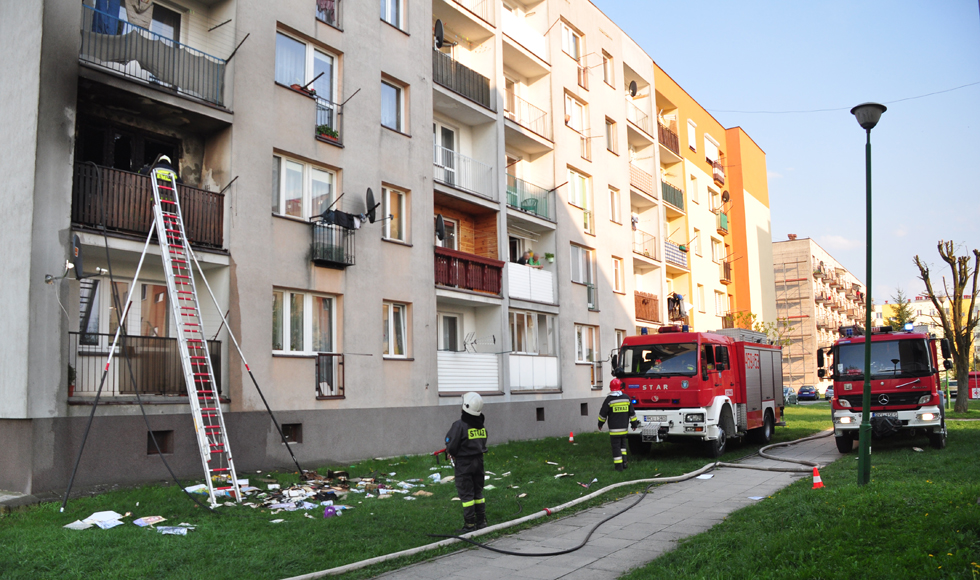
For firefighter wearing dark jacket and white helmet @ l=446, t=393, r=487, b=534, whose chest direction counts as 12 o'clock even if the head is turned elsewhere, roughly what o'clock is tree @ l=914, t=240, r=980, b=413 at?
The tree is roughly at 3 o'clock from the firefighter wearing dark jacket and white helmet.

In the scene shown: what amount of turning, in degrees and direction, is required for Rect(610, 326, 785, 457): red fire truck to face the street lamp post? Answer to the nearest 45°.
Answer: approximately 90° to its left

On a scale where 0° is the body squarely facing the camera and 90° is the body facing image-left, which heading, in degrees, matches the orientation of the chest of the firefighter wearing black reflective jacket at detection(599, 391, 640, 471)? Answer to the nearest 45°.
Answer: approximately 180°

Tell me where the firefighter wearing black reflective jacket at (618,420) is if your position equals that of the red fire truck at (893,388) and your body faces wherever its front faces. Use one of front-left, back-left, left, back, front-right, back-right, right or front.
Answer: front-right

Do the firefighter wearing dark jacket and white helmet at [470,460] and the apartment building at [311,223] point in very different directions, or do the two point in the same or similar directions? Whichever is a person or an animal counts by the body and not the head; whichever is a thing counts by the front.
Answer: very different directions

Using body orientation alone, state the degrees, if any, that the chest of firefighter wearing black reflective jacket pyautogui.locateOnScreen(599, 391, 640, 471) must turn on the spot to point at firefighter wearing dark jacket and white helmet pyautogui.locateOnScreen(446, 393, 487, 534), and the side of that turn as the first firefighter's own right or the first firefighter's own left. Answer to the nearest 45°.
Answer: approximately 180°

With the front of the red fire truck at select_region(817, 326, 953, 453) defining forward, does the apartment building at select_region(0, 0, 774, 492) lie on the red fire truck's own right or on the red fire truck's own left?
on the red fire truck's own right

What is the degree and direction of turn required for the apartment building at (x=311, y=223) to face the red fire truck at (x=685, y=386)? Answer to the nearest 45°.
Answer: approximately 45° to its left
